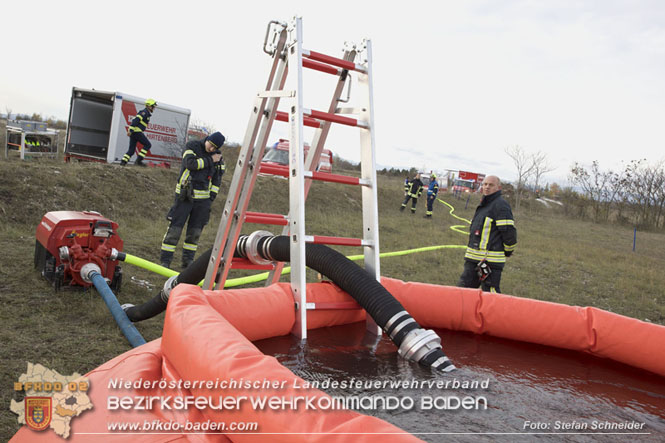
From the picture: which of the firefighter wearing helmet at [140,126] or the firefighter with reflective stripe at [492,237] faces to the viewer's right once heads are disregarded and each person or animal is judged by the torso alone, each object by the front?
the firefighter wearing helmet

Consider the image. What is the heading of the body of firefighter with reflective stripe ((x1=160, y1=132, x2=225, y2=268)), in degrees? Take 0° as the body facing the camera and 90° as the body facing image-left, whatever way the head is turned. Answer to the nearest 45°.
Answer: approximately 315°

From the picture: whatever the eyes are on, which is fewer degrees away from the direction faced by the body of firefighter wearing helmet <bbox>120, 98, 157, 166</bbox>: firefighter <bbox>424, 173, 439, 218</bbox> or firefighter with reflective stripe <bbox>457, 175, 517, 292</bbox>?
the firefighter

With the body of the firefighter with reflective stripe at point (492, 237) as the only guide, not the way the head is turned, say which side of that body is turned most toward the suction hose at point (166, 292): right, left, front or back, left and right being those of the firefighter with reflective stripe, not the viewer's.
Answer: front

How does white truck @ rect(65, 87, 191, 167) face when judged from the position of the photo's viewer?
facing away from the viewer and to the right of the viewer

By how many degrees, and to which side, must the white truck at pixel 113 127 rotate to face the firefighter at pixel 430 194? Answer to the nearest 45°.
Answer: approximately 45° to its right

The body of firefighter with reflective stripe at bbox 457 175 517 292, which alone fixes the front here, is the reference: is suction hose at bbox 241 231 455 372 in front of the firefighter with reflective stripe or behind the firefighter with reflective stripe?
in front

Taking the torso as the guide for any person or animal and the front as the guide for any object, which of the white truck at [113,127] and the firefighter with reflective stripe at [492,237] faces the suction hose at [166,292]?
the firefighter with reflective stripe

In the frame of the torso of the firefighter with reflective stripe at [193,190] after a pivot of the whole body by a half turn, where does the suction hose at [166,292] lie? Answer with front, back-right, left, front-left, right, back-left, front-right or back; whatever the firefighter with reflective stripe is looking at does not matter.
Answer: back-left

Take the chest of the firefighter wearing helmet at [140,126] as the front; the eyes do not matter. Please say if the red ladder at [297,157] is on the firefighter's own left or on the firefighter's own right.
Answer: on the firefighter's own right

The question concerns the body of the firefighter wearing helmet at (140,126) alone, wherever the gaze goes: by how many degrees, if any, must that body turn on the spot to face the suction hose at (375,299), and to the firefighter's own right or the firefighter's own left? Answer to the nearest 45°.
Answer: approximately 90° to the firefighter's own right

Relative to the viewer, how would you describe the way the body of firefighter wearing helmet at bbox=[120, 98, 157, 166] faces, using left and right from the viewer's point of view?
facing to the right of the viewer

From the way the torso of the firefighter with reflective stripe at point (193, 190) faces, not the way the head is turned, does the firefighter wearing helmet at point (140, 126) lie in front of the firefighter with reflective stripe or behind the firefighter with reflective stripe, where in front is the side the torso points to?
behind

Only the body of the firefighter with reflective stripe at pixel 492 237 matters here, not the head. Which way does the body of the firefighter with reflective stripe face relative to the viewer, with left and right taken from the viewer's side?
facing the viewer and to the left of the viewer

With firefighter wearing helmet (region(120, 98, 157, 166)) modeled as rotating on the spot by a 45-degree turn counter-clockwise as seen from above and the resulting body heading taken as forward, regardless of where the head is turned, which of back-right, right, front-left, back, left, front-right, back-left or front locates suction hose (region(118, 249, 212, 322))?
back-right

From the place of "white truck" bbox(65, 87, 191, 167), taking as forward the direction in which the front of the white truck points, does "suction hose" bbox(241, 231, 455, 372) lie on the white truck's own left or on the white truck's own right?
on the white truck's own right
